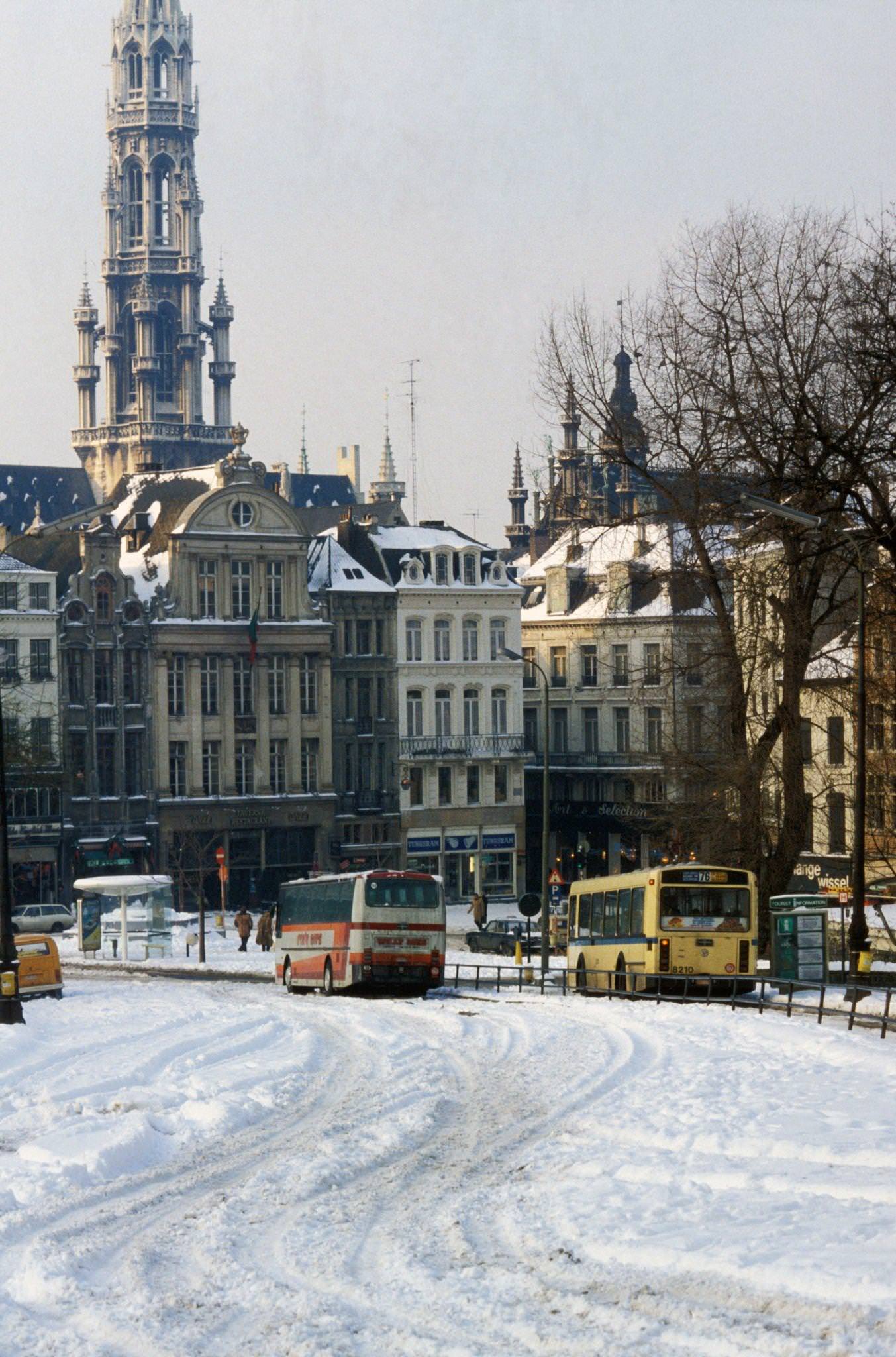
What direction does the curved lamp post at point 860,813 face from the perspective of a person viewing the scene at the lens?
facing to the left of the viewer

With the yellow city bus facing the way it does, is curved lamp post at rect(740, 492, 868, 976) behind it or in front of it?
behind

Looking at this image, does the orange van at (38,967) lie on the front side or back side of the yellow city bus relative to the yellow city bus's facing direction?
on the front side
